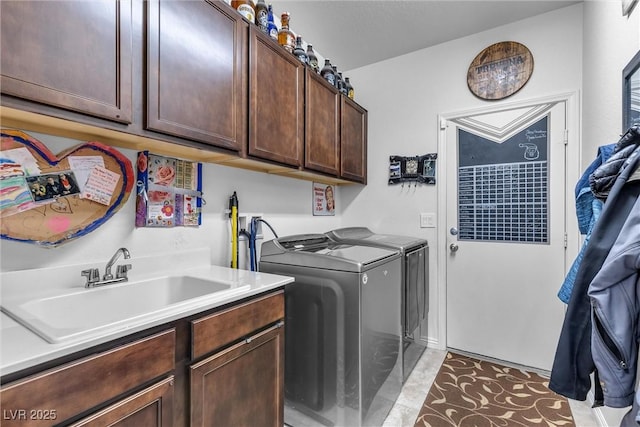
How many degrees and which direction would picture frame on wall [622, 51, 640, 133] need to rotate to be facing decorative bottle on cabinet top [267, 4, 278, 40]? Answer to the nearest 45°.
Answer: approximately 45° to its left

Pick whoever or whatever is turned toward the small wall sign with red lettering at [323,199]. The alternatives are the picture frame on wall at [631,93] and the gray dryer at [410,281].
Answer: the picture frame on wall

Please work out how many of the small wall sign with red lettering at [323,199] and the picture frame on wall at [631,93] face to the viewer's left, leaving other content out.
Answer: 1

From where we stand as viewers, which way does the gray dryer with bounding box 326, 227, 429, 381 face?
facing to the right of the viewer

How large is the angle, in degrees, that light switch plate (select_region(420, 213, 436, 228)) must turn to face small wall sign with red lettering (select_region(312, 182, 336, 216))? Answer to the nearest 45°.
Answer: approximately 90° to its right

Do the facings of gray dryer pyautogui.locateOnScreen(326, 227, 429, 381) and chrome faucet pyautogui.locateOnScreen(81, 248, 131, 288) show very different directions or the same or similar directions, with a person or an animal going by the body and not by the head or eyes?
same or similar directions

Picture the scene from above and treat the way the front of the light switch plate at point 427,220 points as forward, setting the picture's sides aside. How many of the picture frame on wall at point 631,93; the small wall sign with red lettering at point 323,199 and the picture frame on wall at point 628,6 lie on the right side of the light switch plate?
1

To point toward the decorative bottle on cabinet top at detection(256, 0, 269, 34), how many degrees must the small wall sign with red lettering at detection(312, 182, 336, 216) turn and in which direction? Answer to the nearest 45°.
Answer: approximately 45° to its right

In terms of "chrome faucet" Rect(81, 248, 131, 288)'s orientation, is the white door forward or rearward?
forward

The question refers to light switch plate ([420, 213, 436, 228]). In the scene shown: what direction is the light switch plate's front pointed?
toward the camera

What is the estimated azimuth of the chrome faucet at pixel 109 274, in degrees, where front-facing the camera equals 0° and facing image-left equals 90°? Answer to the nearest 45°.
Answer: approximately 315°

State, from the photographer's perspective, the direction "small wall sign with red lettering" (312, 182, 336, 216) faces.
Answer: facing the viewer and to the right of the viewer

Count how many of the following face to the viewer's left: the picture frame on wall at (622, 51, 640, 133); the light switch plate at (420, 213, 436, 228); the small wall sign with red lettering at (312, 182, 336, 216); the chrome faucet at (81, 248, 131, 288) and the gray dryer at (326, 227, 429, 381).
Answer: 1

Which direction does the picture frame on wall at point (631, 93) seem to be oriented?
to the viewer's left

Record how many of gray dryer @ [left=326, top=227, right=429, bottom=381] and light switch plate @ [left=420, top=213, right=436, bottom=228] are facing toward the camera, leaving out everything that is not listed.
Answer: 1

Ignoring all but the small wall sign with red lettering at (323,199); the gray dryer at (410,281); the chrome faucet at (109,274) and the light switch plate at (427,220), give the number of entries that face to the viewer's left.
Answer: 0

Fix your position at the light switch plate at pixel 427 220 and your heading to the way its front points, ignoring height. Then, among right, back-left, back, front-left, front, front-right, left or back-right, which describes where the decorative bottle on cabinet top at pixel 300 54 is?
front-right
